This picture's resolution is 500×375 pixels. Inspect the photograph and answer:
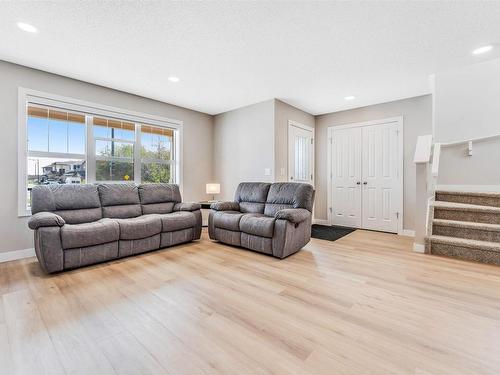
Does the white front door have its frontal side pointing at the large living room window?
no

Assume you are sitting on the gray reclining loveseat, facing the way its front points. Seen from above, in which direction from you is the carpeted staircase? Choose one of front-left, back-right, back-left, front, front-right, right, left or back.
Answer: back-left

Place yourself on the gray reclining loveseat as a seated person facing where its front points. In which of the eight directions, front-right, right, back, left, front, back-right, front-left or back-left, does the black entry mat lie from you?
back

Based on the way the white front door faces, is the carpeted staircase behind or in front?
in front

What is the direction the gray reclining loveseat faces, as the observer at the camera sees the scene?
facing the viewer and to the left of the viewer

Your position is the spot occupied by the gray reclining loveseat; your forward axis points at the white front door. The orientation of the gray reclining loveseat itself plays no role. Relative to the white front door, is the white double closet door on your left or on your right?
right

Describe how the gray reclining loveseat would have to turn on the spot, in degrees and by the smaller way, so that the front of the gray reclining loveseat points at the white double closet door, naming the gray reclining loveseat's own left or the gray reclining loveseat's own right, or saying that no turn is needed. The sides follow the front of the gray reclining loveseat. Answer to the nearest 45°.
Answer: approximately 180°

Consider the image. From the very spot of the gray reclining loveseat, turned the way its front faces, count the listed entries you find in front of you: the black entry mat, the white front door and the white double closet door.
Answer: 0

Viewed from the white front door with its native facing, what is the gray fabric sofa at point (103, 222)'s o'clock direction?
The gray fabric sofa is roughly at 3 o'clock from the white front door.

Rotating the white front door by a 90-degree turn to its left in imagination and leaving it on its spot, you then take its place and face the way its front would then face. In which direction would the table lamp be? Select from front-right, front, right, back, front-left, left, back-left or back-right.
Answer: back-left

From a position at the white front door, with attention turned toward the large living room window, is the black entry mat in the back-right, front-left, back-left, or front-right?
back-left

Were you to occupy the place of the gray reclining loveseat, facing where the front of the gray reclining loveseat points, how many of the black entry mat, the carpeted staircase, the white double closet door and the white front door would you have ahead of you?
0

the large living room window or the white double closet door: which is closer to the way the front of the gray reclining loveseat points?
the large living room window

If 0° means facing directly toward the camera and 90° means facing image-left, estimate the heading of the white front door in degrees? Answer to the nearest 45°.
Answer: approximately 315°

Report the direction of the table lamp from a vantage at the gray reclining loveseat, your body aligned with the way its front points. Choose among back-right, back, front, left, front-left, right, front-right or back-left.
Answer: right
